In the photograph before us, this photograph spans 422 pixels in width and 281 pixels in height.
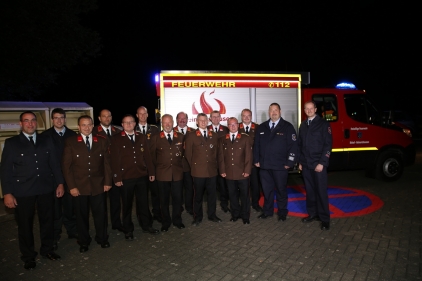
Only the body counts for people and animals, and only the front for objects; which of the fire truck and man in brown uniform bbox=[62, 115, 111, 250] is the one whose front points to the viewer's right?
the fire truck

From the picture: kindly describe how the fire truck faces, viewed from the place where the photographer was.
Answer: facing to the right of the viewer

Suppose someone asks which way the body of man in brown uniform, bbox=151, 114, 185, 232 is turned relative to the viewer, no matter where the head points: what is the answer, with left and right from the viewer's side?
facing the viewer

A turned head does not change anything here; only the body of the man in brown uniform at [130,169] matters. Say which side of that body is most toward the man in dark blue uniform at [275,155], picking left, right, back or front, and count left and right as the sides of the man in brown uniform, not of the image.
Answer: left

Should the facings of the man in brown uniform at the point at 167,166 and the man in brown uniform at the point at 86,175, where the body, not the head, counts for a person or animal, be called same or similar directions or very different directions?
same or similar directions

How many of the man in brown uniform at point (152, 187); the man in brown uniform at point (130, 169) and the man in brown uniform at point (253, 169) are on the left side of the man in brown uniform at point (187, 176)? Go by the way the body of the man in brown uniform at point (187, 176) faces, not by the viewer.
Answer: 1

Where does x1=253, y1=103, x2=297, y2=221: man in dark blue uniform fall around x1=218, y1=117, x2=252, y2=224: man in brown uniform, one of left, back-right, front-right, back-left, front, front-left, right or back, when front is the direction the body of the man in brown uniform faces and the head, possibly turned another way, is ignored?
left

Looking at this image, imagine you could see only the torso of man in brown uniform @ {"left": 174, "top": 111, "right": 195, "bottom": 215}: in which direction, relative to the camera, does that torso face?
toward the camera

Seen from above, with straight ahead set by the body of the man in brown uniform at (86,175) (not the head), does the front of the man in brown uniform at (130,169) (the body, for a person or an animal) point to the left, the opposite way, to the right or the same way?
the same way

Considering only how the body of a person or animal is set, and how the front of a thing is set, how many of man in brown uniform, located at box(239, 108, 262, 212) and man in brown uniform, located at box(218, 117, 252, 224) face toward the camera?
2

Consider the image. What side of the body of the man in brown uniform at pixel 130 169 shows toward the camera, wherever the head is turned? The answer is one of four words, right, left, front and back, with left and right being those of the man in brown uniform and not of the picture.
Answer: front

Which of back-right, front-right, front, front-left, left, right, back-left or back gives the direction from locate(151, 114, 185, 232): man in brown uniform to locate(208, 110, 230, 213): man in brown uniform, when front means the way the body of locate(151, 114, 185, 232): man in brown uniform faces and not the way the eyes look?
back-left

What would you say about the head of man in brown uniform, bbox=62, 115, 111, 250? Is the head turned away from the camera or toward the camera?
toward the camera

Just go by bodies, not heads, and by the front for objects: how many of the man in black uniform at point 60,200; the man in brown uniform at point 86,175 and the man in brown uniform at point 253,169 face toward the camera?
3
